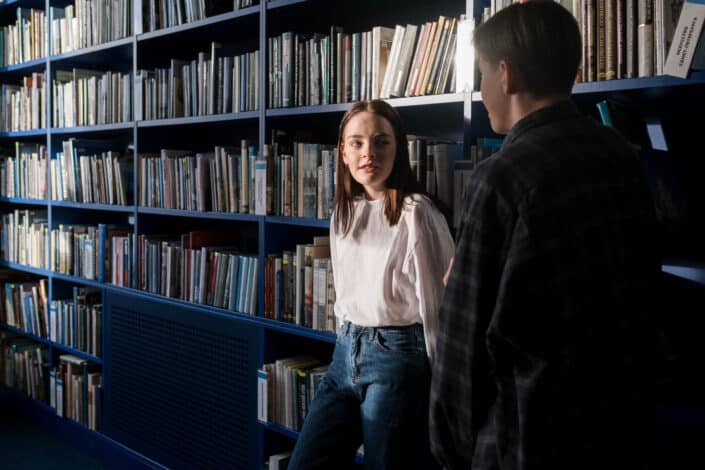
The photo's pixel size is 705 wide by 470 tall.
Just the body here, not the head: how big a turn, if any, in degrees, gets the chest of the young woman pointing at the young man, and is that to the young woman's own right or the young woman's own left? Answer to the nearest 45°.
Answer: approximately 45° to the young woman's own left

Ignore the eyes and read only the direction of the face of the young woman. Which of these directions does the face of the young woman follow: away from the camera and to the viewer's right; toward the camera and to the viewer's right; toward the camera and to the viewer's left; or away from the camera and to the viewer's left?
toward the camera and to the viewer's right

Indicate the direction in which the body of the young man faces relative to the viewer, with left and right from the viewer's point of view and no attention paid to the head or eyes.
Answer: facing away from the viewer and to the left of the viewer

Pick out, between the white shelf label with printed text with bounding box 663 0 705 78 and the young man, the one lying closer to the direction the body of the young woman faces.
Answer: the young man

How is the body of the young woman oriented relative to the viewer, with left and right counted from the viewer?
facing the viewer and to the left of the viewer

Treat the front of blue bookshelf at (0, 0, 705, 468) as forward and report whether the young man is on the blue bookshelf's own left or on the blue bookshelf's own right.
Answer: on the blue bookshelf's own left

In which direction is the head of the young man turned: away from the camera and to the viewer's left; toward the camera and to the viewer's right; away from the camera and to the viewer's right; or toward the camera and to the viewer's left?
away from the camera and to the viewer's left

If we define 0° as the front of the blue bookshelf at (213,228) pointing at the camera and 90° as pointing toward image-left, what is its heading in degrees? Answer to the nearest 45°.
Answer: approximately 45°

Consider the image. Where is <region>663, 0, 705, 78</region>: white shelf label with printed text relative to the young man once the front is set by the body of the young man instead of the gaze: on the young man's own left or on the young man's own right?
on the young man's own right

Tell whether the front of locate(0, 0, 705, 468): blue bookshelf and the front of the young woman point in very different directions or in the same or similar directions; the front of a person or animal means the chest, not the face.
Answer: same or similar directions

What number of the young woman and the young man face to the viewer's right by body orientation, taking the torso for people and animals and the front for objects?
0

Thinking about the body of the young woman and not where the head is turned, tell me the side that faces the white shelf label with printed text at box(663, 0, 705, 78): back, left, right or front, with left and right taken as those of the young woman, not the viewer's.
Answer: left

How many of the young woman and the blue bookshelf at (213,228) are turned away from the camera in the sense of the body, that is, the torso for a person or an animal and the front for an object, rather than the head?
0

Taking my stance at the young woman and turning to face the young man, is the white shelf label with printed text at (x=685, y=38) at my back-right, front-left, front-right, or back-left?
front-left
